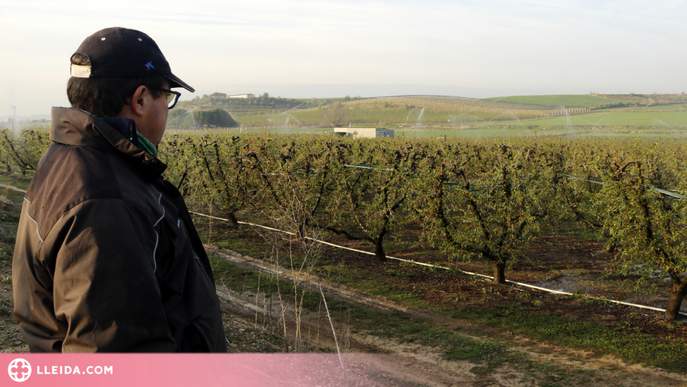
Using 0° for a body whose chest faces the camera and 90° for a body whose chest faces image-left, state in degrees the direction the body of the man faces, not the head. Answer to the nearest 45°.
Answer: approximately 225°

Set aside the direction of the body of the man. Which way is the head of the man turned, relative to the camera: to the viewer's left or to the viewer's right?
to the viewer's right
